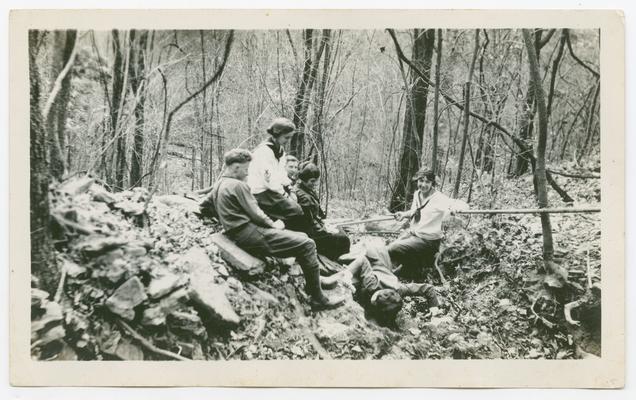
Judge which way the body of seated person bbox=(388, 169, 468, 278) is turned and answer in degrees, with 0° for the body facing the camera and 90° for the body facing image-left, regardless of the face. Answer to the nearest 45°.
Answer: approximately 45°

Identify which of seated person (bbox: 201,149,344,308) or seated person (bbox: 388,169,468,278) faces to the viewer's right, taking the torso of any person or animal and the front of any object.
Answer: seated person (bbox: 201,149,344,308)

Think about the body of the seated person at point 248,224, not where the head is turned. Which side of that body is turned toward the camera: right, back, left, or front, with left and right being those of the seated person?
right

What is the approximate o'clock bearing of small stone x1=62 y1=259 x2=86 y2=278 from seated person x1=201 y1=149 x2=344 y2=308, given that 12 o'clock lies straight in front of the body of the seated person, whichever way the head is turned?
The small stone is roughly at 6 o'clock from the seated person.

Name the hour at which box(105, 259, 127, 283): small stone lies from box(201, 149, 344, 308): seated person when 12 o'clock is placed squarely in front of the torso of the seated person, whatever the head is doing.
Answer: The small stone is roughly at 6 o'clock from the seated person.

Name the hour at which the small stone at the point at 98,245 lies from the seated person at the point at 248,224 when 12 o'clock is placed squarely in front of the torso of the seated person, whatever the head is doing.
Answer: The small stone is roughly at 6 o'clock from the seated person.

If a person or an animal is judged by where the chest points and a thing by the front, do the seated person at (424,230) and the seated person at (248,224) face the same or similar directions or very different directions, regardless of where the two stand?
very different directions

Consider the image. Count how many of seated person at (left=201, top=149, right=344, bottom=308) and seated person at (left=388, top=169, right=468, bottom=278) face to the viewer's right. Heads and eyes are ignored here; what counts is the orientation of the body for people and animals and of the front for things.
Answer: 1

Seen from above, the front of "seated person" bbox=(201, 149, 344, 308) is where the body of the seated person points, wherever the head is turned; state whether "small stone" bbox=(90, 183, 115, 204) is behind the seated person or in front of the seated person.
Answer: behind
